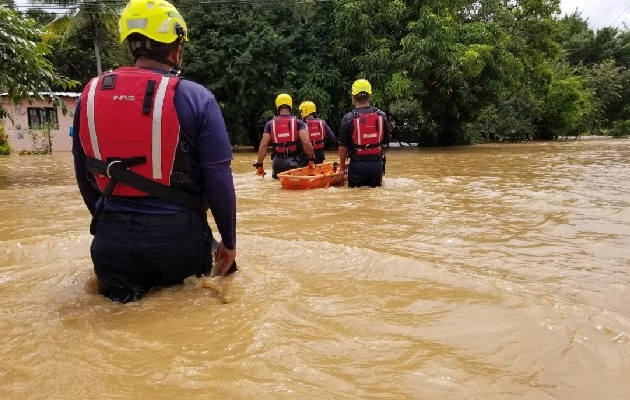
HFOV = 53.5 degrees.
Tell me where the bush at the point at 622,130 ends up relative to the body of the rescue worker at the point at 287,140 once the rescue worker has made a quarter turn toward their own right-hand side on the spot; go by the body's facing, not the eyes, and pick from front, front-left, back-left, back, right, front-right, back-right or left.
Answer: front-left

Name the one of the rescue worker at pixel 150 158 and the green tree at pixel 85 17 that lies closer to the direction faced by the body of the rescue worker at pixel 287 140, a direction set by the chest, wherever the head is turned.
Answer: the green tree

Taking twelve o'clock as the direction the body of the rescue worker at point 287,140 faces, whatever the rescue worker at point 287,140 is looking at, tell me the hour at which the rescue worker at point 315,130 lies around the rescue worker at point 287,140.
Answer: the rescue worker at point 315,130 is roughly at 1 o'clock from the rescue worker at point 287,140.

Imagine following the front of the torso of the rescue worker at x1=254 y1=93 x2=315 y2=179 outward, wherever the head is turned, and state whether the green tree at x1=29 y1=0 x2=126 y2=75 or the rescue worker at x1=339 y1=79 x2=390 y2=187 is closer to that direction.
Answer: the green tree

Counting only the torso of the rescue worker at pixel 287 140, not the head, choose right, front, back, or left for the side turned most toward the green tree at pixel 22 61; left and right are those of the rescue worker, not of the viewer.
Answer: left

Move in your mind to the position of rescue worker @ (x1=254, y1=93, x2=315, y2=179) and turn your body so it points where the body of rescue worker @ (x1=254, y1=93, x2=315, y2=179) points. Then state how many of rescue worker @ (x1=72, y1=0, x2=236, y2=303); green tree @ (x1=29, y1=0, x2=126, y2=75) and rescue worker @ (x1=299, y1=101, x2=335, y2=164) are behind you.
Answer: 1

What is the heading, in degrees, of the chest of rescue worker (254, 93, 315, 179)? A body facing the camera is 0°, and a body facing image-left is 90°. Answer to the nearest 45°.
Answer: approximately 180°

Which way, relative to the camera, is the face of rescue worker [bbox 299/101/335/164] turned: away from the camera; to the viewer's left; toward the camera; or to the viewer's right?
away from the camera

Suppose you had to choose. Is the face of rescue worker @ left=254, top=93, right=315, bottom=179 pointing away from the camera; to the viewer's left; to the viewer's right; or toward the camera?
away from the camera

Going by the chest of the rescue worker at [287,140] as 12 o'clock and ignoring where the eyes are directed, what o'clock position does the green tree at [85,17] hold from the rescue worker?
The green tree is roughly at 11 o'clock from the rescue worker.

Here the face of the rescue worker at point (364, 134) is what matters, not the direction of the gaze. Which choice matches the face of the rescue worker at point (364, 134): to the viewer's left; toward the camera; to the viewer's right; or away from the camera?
away from the camera

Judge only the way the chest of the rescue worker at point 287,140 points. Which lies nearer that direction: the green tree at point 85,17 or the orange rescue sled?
the green tree

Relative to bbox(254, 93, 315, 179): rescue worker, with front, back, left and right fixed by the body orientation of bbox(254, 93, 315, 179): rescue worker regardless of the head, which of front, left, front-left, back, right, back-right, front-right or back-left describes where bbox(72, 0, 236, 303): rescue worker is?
back

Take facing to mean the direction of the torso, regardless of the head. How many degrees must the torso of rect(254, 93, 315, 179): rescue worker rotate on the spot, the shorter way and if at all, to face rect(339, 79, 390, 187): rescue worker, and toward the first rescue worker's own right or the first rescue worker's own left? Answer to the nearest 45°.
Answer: approximately 135° to the first rescue worker's own right
